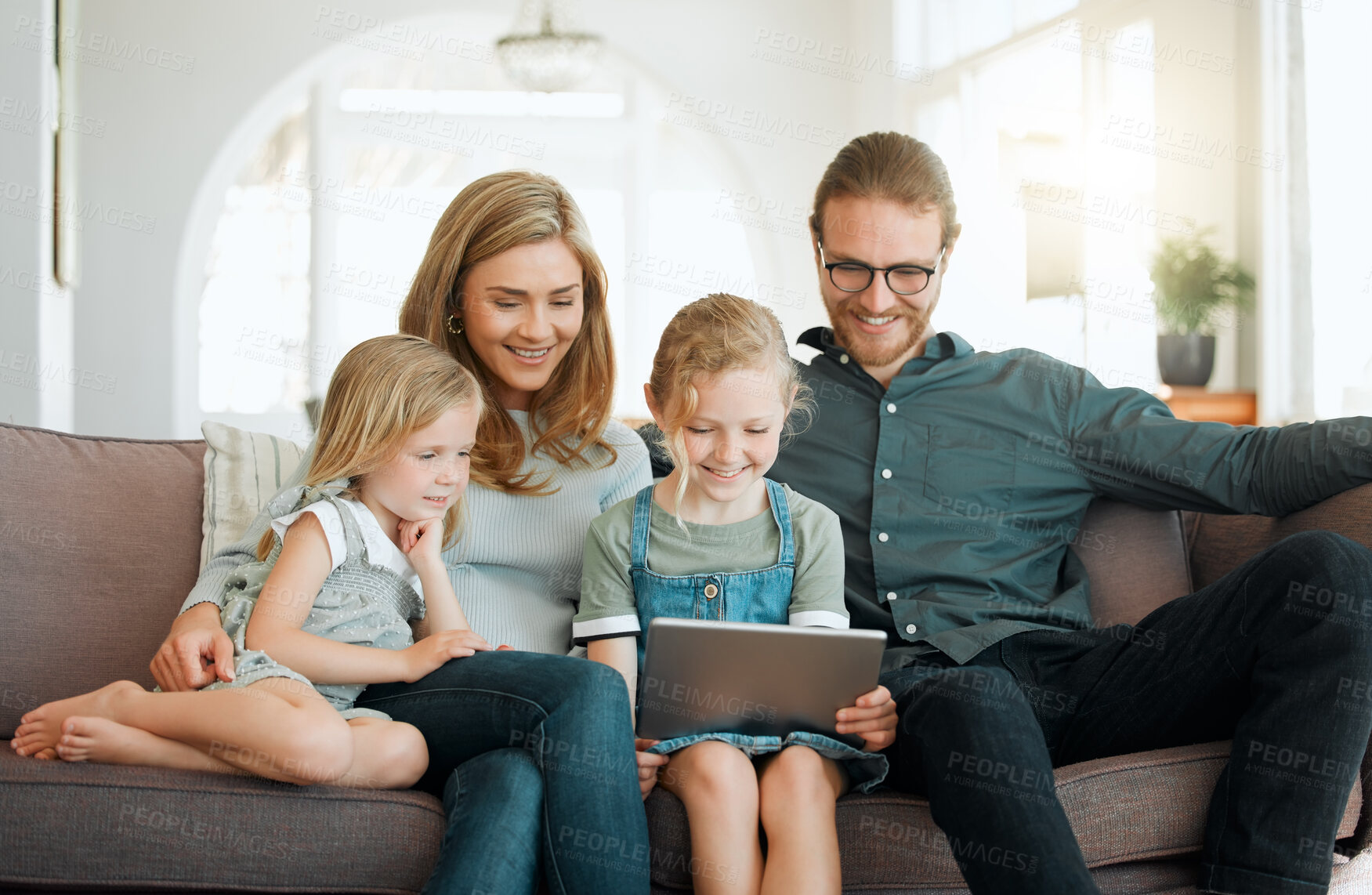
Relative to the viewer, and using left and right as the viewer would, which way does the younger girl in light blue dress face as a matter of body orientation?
facing the viewer and to the right of the viewer

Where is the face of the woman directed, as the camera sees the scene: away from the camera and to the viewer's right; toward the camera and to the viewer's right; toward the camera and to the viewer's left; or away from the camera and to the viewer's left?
toward the camera and to the viewer's right

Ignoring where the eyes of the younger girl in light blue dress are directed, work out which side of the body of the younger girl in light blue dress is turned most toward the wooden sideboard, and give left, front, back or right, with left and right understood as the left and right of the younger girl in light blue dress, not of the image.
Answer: left

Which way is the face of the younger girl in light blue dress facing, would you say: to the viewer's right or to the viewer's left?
to the viewer's right

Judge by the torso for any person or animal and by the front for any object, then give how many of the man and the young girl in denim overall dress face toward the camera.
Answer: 2

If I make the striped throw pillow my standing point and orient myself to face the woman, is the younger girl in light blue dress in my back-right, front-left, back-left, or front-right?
front-right

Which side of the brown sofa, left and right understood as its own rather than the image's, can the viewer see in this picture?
front

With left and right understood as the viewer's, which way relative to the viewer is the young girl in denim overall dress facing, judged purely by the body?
facing the viewer

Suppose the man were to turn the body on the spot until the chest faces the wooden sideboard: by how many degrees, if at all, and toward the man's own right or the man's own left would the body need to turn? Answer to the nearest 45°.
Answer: approximately 180°

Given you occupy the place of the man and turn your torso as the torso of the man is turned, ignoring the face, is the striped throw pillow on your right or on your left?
on your right

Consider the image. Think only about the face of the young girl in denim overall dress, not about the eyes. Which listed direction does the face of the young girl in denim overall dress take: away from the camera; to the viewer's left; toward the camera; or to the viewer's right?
toward the camera

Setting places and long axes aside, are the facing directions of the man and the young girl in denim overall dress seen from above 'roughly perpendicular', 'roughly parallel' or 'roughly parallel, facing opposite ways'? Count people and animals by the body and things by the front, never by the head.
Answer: roughly parallel
